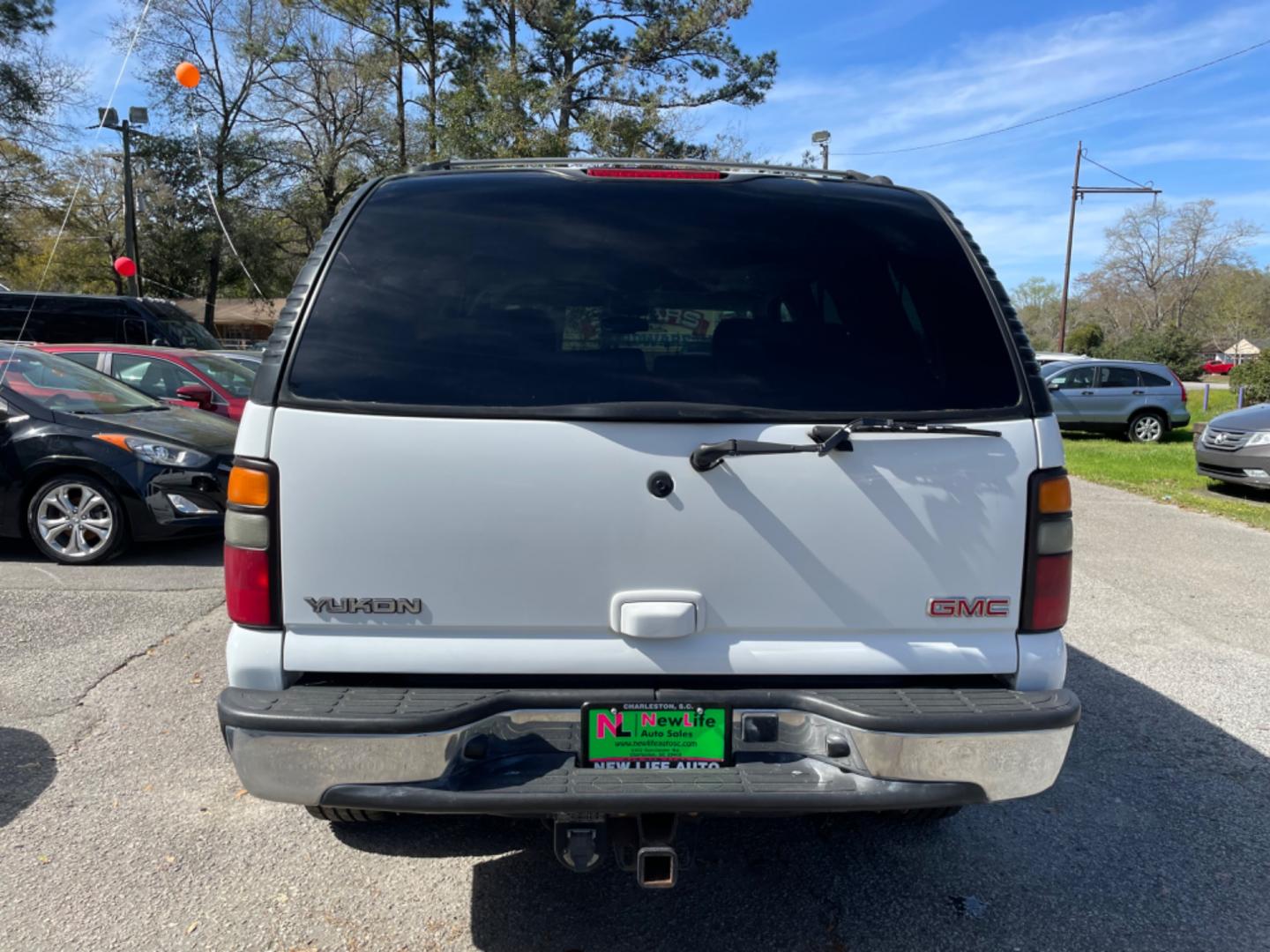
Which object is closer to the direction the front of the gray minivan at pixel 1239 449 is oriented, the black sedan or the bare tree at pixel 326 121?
the black sedan

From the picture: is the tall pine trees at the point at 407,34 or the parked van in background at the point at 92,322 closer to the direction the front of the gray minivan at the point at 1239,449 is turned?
the parked van in background

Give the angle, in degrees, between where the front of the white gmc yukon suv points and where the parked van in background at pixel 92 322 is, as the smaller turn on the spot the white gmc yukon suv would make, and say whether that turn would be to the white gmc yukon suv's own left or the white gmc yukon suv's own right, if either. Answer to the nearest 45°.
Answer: approximately 45° to the white gmc yukon suv's own left

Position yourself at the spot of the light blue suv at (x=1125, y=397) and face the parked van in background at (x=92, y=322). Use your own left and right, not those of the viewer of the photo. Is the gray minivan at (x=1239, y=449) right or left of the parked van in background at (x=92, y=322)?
left

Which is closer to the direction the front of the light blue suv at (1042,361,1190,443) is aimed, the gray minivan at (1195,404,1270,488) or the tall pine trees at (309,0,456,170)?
the tall pine trees

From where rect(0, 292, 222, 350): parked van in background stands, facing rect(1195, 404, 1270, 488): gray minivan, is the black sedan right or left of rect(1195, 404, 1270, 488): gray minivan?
right

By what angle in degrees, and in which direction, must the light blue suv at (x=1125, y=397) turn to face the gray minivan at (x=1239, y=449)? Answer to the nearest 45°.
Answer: approximately 90° to its left

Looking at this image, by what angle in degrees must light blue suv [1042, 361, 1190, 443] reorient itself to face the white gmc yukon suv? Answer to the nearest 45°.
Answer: approximately 90° to its left

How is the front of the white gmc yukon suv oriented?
away from the camera

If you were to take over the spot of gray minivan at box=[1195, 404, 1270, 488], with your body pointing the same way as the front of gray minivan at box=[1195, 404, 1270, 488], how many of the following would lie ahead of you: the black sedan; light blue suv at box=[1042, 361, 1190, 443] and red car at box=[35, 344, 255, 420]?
2

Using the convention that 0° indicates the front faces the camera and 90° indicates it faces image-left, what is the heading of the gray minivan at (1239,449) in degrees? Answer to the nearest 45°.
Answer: approximately 45°

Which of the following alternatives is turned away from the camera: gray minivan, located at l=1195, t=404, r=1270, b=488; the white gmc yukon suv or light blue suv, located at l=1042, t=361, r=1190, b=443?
the white gmc yukon suv

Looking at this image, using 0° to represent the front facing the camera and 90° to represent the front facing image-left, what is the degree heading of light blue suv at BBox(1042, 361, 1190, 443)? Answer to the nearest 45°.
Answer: approximately 90°

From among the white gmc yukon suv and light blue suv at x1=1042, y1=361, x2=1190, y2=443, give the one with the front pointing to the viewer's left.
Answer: the light blue suv
